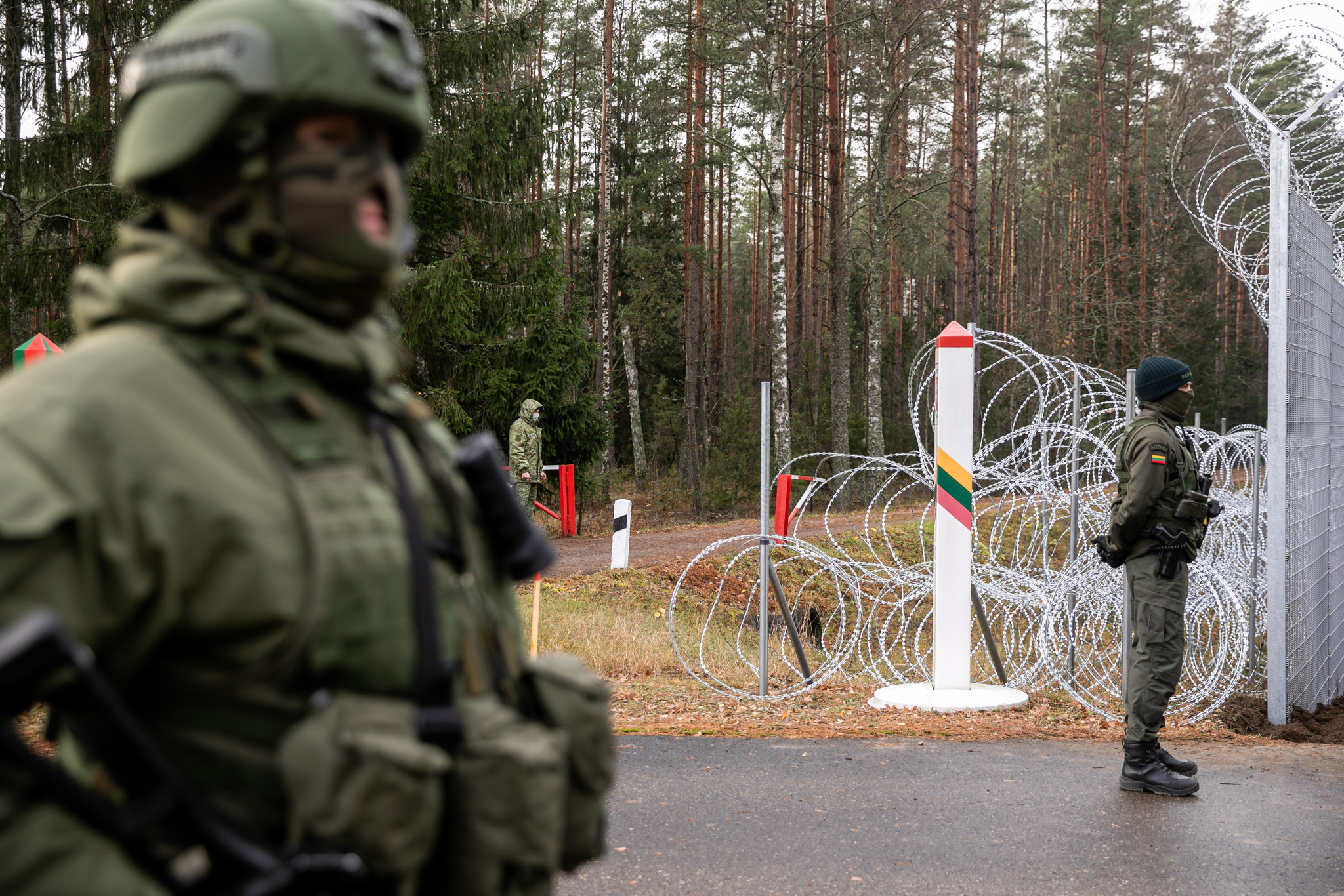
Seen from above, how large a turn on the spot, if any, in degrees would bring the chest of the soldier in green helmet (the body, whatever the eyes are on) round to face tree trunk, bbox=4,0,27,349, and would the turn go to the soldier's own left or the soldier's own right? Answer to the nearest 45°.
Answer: approximately 135° to the soldier's own left

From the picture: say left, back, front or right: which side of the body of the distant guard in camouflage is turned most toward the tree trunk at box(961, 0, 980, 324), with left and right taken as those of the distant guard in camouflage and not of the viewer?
left

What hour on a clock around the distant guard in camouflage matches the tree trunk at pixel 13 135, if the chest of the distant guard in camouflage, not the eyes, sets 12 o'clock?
The tree trunk is roughly at 4 o'clock from the distant guard in camouflage.

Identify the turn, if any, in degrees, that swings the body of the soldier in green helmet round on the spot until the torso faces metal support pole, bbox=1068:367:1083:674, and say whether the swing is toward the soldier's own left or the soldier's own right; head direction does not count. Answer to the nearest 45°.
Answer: approximately 90° to the soldier's own left

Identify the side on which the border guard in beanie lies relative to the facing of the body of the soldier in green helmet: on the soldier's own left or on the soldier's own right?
on the soldier's own left

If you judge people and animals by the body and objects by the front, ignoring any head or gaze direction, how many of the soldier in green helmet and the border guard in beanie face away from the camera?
0

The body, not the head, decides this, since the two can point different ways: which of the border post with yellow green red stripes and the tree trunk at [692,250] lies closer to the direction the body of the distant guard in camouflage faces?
the border post with yellow green red stripes

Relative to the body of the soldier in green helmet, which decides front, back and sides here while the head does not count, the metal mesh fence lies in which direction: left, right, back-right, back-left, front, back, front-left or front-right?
left

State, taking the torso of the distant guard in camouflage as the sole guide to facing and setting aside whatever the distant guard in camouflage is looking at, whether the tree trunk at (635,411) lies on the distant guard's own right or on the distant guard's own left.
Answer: on the distant guard's own left

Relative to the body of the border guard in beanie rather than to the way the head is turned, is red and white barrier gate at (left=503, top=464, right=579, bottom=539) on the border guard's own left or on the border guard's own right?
on the border guard's own left

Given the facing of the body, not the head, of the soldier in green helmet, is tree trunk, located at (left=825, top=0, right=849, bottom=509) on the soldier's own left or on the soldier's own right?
on the soldier's own left
